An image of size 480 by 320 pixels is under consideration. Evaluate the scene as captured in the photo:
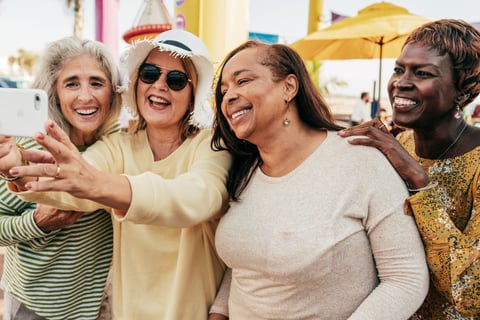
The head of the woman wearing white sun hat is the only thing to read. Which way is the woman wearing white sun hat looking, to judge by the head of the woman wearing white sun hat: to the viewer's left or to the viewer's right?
to the viewer's left

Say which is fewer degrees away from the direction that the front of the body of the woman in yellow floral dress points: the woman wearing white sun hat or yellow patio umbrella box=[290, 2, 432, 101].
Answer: the woman wearing white sun hat

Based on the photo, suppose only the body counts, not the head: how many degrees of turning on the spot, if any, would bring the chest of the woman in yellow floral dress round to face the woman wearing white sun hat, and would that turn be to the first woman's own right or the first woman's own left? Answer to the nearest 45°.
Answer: approximately 45° to the first woman's own right

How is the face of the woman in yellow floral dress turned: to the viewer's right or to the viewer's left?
to the viewer's left

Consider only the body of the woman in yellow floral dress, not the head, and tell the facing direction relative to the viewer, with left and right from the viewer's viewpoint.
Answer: facing the viewer and to the left of the viewer

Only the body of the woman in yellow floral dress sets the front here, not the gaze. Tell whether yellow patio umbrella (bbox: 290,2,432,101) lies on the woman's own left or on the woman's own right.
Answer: on the woman's own right
